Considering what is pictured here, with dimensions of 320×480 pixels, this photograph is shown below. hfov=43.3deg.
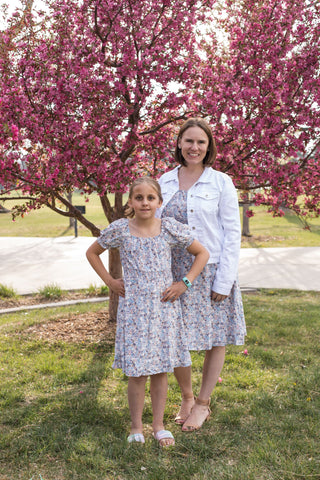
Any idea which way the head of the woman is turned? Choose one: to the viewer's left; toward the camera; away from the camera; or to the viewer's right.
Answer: toward the camera

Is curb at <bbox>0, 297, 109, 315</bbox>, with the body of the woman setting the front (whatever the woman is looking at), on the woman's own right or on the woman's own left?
on the woman's own right

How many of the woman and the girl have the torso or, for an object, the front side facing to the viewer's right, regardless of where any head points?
0

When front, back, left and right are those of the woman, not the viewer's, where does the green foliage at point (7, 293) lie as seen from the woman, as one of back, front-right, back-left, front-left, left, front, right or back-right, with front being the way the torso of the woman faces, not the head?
right

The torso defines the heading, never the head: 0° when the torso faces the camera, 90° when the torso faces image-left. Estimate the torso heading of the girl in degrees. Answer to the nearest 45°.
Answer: approximately 0°

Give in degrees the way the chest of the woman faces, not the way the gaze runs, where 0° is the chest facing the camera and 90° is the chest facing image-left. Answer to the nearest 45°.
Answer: approximately 45°

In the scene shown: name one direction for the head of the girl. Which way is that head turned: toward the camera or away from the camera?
toward the camera

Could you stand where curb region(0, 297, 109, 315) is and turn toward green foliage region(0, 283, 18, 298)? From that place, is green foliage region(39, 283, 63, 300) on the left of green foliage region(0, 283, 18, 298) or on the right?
right
